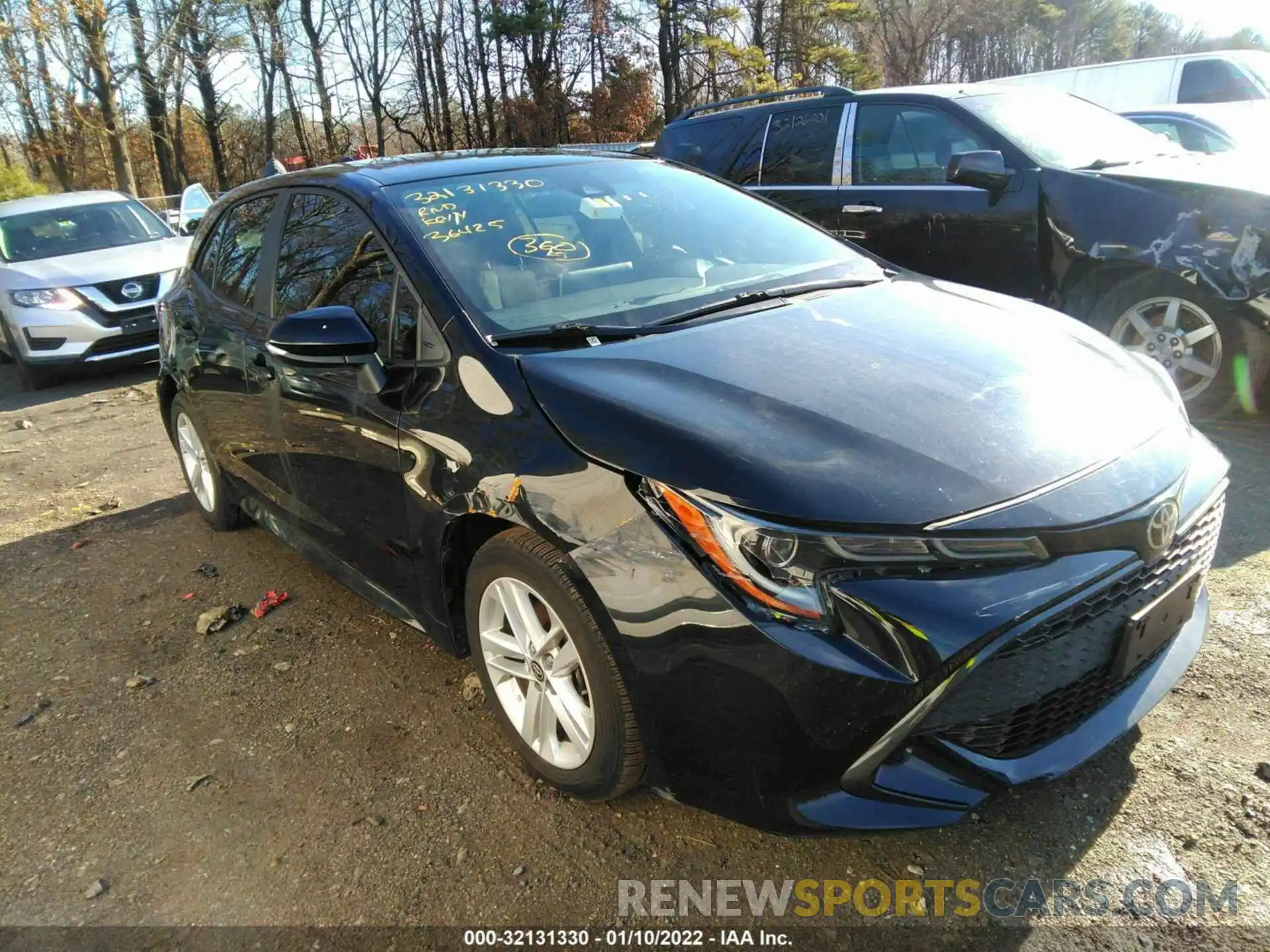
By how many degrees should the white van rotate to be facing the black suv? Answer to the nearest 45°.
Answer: approximately 45° to its right

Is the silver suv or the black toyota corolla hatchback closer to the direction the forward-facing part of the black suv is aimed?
the black toyota corolla hatchback

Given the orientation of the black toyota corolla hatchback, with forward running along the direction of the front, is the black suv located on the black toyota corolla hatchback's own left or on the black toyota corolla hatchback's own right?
on the black toyota corolla hatchback's own left

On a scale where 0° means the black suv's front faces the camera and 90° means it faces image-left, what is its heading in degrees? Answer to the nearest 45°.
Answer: approximately 315°

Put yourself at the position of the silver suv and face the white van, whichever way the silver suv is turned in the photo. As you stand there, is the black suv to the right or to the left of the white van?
right

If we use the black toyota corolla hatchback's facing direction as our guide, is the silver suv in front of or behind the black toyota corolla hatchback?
behind

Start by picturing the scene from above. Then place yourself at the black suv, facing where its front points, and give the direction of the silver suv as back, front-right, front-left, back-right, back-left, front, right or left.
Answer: back-right
